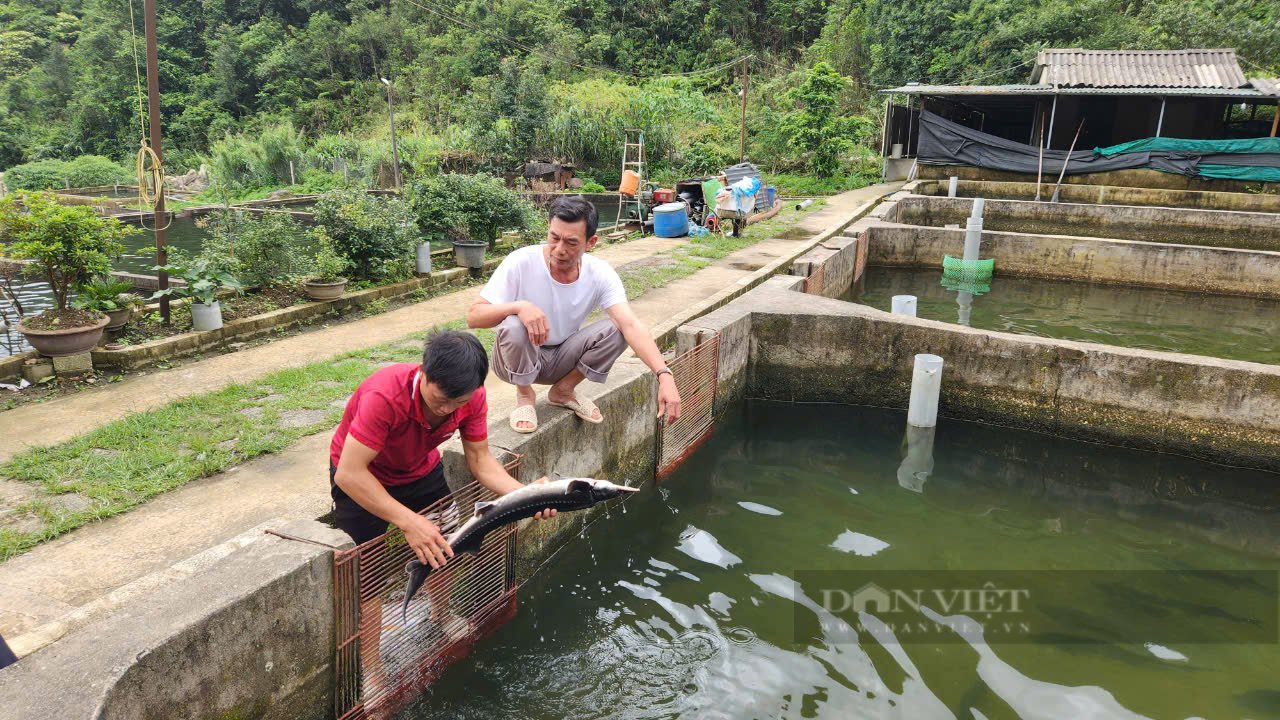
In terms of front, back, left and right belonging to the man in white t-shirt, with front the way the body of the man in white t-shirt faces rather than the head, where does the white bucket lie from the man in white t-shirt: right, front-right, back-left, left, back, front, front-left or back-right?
back-right

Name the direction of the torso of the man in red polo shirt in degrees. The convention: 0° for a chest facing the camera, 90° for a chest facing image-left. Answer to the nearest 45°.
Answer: approximately 315°

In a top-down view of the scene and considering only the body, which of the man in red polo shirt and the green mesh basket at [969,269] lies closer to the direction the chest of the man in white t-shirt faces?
the man in red polo shirt

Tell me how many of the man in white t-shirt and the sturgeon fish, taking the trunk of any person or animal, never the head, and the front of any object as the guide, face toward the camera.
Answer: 1

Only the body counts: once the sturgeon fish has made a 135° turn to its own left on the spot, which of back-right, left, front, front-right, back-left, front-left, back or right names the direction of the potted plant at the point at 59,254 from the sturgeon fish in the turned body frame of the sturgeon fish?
front

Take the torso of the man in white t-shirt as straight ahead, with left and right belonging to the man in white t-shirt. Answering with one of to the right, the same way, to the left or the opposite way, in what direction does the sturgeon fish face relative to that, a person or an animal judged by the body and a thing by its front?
to the left

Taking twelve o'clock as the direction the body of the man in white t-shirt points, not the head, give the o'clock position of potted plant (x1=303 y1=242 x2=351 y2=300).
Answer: The potted plant is roughly at 5 o'clock from the man in white t-shirt.

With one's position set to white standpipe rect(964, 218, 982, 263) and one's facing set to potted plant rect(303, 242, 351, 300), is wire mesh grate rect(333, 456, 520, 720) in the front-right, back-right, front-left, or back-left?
front-left

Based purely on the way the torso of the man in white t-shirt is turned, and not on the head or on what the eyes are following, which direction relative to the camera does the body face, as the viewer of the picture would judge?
toward the camera

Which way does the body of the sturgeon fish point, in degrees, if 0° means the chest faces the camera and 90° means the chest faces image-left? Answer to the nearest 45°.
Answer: approximately 270°

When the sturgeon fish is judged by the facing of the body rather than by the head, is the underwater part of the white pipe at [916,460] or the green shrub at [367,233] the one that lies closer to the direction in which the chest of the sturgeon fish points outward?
the underwater part of the white pipe
